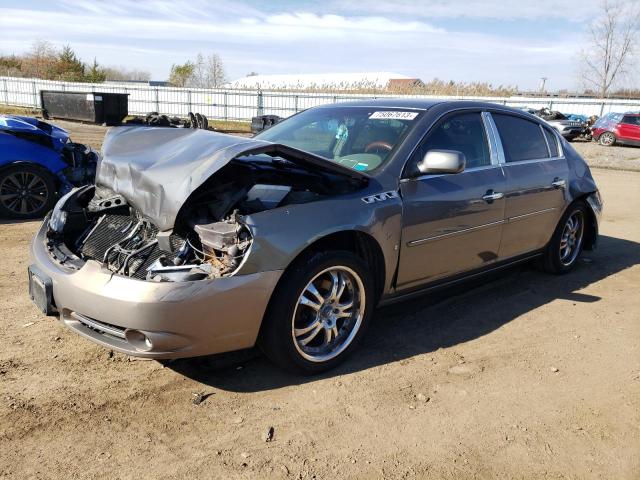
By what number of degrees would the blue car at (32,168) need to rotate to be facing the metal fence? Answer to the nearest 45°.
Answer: approximately 90° to its left

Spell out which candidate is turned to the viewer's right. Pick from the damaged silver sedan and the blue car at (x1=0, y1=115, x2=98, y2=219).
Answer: the blue car

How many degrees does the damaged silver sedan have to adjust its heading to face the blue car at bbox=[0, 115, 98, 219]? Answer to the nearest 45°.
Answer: approximately 90° to its right

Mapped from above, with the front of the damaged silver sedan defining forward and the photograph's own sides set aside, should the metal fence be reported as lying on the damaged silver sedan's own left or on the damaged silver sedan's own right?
on the damaged silver sedan's own right

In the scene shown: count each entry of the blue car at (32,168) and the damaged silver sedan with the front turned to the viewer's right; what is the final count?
1

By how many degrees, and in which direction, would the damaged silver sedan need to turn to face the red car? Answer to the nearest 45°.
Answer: approximately 180°

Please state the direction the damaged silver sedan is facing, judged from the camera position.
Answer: facing the viewer and to the left of the viewer

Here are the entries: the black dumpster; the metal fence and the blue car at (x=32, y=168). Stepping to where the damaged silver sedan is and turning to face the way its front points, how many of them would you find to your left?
0

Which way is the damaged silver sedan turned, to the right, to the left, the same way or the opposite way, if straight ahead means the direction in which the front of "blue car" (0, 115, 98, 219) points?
the opposite way

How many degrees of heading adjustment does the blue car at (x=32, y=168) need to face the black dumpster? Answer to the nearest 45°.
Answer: approximately 90° to its left

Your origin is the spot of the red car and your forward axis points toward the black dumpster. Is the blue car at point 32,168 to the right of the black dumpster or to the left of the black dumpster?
left

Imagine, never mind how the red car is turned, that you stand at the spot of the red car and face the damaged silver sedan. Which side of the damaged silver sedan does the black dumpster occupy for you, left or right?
right

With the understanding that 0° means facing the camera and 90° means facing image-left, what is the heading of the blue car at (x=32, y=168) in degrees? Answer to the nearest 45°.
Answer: approximately 270°

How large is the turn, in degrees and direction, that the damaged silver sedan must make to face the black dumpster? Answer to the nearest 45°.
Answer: approximately 90° to its right
